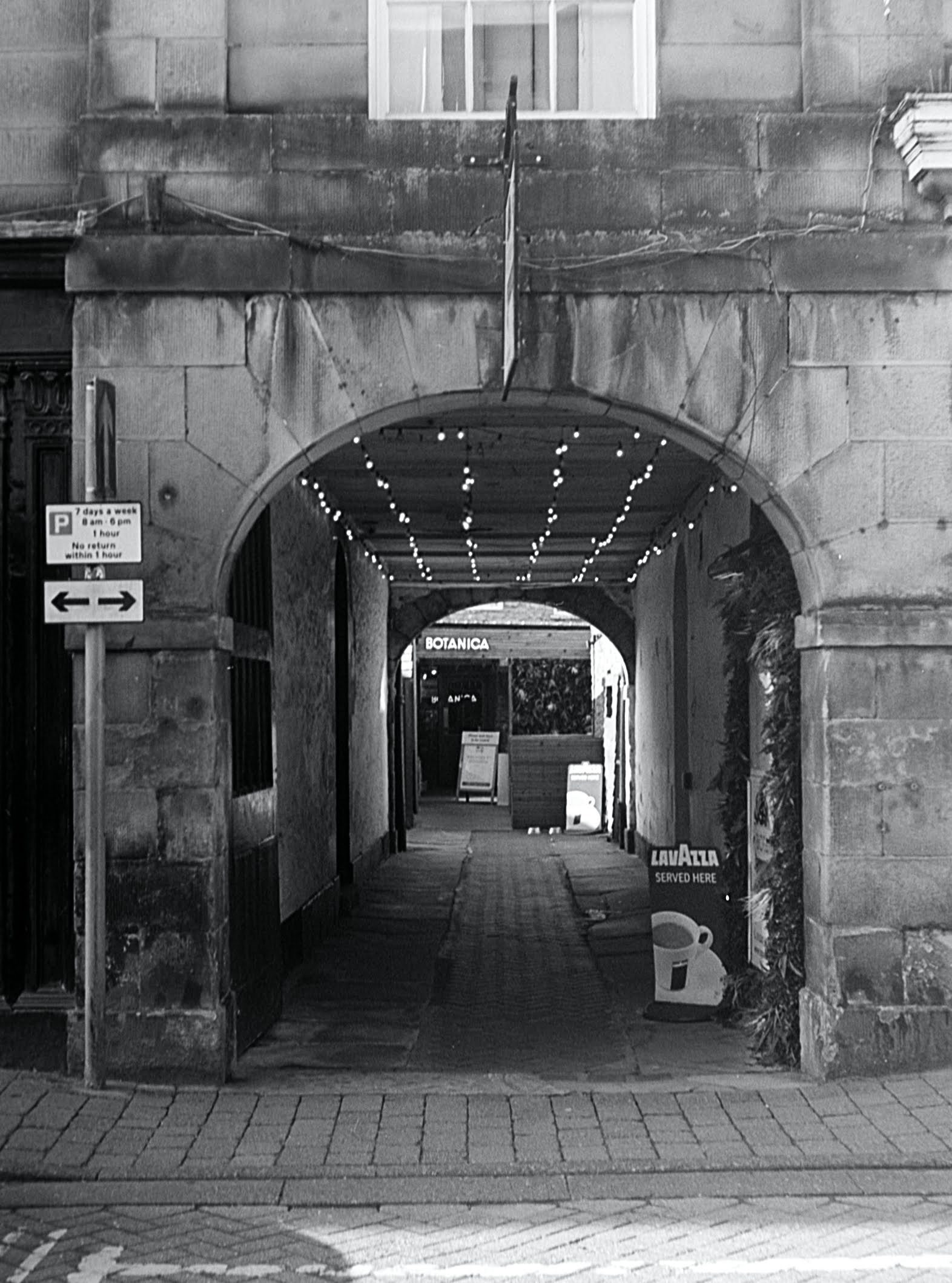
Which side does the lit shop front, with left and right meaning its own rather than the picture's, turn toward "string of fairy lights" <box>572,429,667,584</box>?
front

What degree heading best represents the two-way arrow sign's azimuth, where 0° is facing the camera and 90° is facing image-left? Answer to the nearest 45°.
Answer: approximately 0°

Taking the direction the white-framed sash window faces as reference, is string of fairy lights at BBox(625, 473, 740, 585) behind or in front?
behind

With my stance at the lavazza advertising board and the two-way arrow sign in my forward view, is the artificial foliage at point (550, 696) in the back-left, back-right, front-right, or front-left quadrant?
back-right

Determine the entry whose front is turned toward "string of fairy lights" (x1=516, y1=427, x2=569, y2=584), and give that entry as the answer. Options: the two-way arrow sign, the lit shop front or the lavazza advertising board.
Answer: the lit shop front

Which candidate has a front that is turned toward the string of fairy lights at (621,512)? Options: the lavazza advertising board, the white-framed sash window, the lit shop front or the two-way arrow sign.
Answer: the lit shop front

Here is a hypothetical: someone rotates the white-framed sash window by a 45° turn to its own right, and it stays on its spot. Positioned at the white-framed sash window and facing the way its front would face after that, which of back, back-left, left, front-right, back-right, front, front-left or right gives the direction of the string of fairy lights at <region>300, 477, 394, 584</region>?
back-right

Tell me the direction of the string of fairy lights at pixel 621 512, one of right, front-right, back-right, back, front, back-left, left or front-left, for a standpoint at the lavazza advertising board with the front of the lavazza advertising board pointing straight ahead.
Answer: back

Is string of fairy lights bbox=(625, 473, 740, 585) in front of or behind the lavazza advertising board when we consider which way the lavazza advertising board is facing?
behind

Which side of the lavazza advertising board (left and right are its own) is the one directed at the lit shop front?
back

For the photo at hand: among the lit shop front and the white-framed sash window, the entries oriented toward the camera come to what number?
2

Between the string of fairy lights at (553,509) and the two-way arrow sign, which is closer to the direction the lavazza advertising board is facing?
the two-way arrow sign
